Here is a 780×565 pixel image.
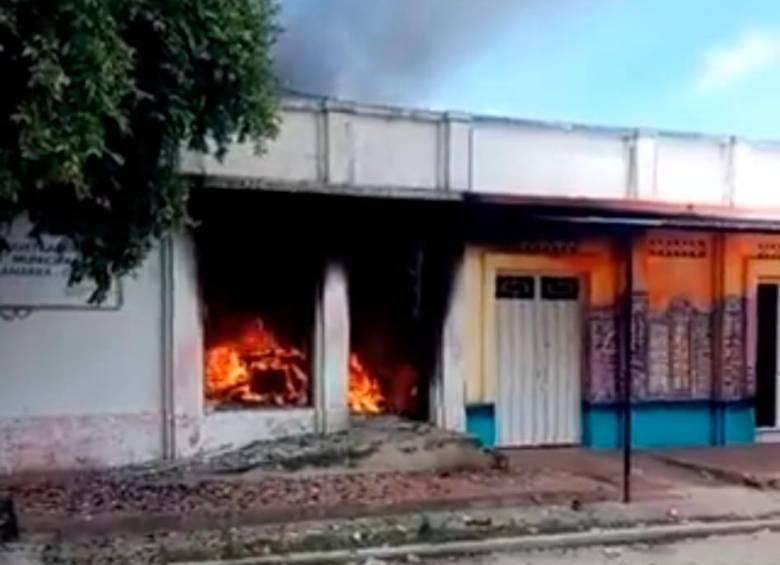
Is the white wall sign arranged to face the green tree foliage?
yes

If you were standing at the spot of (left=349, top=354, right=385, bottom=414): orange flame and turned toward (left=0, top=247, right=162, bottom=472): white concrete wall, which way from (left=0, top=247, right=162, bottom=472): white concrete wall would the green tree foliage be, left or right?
left

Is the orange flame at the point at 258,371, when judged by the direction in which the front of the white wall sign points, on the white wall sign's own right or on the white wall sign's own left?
on the white wall sign's own left

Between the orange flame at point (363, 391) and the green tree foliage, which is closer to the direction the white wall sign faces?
the green tree foliage

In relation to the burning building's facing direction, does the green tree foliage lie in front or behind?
in front

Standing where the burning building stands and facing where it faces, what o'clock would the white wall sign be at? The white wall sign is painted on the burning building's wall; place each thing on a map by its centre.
The white wall sign is roughly at 2 o'clock from the burning building.

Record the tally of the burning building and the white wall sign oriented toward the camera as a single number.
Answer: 2

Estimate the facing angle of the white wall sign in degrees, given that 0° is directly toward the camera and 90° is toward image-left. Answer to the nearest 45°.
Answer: approximately 0°

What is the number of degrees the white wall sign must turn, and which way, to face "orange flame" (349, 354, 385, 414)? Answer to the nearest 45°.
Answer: approximately 90° to its left
